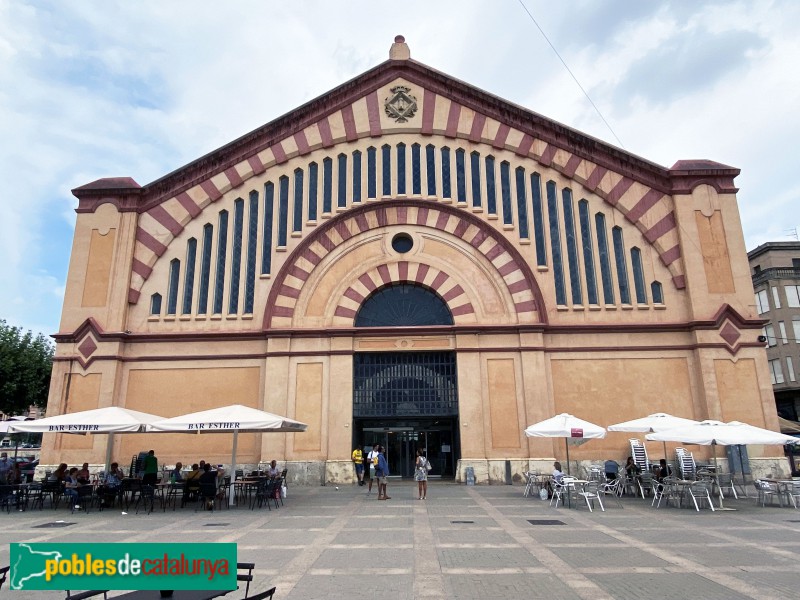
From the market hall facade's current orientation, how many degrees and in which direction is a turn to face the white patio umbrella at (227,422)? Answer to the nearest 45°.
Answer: approximately 45° to its right

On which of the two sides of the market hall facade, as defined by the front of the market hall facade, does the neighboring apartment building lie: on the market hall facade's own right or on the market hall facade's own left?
on the market hall facade's own left

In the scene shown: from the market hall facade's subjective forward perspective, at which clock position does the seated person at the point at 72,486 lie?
The seated person is roughly at 2 o'clock from the market hall facade.

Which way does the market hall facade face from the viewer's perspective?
toward the camera
